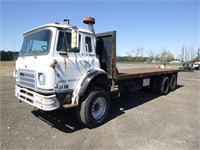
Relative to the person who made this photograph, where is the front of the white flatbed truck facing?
facing the viewer and to the left of the viewer
